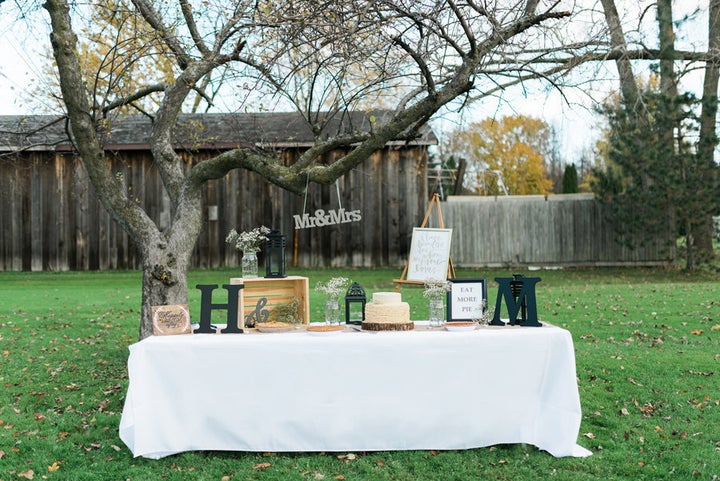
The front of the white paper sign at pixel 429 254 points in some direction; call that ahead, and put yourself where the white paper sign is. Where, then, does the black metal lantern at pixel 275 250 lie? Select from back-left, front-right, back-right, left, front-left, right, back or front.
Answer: front

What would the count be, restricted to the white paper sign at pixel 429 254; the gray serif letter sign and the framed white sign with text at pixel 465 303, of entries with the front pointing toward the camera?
3

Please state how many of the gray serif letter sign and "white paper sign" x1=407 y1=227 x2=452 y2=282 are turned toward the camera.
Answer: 2

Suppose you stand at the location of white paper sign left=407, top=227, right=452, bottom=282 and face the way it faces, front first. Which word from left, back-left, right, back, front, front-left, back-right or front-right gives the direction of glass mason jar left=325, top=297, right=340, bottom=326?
front

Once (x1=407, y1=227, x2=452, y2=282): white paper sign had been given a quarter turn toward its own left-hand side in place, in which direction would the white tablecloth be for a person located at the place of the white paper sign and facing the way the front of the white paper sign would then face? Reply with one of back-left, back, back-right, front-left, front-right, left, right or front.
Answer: right

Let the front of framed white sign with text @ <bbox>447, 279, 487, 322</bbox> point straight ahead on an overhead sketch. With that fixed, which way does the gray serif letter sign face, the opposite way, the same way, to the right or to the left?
the same way

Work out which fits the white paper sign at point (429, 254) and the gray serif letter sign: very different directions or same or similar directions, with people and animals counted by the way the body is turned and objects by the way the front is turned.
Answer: same or similar directions

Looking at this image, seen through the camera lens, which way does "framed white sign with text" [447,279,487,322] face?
facing the viewer

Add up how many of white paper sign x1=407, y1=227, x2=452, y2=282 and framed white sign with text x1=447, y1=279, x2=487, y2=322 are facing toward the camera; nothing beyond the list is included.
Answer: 2

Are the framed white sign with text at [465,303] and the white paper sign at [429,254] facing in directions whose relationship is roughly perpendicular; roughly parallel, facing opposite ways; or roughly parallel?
roughly parallel

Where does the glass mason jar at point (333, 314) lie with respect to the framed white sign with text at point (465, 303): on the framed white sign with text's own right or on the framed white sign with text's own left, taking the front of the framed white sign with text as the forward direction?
on the framed white sign with text's own right

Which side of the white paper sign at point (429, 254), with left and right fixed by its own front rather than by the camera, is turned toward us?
front

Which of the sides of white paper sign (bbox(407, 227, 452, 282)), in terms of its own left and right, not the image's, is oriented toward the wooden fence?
back
